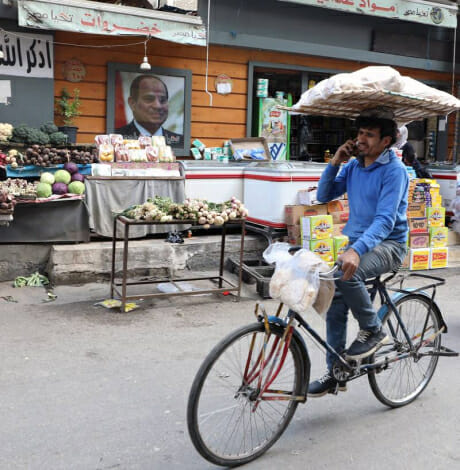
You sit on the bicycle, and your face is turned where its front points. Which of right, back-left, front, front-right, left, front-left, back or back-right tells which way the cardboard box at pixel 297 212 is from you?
back-right

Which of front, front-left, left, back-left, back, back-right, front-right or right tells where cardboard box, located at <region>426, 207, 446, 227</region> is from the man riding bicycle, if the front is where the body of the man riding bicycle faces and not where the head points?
back-right

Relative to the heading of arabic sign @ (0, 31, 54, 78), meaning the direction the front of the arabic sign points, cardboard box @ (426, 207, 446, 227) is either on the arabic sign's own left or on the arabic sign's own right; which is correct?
on the arabic sign's own left

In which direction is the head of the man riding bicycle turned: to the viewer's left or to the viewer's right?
to the viewer's left

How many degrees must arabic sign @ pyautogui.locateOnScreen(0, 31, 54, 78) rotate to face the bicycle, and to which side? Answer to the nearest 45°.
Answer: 0° — it already faces it
